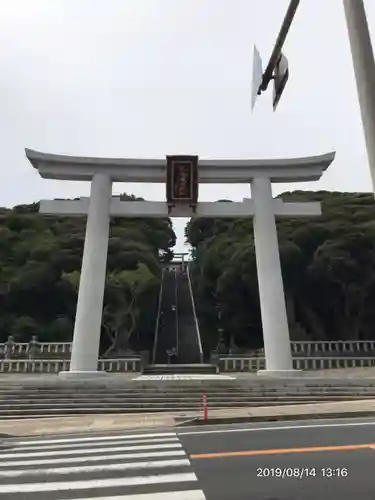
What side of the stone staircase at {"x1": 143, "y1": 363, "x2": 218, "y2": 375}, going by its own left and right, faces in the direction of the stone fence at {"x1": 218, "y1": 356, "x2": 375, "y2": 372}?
left

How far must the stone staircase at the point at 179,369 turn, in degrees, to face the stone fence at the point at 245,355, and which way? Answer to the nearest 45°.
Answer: approximately 135° to its left

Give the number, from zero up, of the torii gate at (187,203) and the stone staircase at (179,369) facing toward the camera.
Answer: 2

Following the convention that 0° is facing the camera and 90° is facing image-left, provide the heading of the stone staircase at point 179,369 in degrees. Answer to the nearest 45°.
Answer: approximately 0°
